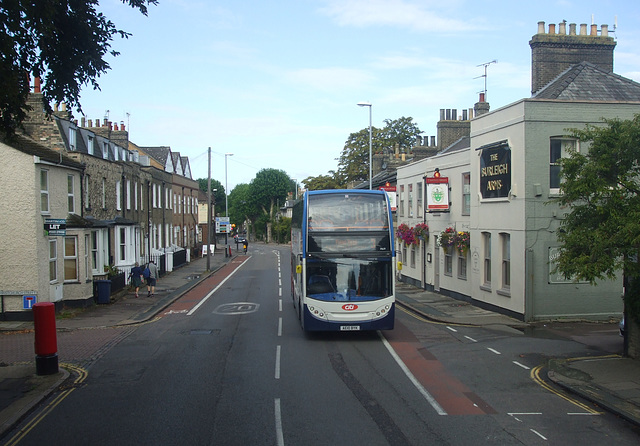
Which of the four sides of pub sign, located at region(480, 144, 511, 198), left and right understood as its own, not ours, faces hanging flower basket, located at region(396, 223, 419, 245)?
right

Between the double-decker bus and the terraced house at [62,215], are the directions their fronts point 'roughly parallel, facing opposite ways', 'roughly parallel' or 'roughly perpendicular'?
roughly perpendicular

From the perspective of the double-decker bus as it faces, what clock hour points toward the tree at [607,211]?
The tree is roughly at 10 o'clock from the double-decker bus.

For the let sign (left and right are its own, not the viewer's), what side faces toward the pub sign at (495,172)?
left

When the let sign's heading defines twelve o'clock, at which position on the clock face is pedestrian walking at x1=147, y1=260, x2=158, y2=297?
The pedestrian walking is roughly at 7 o'clock from the let sign.

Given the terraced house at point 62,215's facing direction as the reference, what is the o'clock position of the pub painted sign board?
The pub painted sign board is roughly at 11 o'clock from the terraced house.

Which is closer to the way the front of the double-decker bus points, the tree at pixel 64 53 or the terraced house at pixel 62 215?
the tree

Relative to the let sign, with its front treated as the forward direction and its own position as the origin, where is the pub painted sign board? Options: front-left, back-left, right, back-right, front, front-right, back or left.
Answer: left

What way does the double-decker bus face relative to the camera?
toward the camera

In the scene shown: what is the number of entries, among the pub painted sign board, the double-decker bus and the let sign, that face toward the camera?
3

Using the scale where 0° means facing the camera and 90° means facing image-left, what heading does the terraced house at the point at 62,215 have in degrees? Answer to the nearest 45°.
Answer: approximately 315°

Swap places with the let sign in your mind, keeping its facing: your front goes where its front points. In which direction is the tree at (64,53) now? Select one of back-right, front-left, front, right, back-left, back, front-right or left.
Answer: front

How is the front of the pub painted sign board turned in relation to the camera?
facing the viewer

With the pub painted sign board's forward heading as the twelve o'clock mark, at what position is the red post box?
The red post box is roughly at 1 o'clock from the pub painted sign board.

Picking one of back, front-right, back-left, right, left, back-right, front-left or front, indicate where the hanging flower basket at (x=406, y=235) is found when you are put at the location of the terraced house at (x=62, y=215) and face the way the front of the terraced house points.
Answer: front-left
